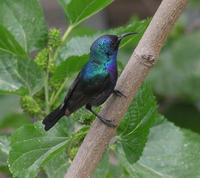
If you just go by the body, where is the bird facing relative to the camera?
to the viewer's right
